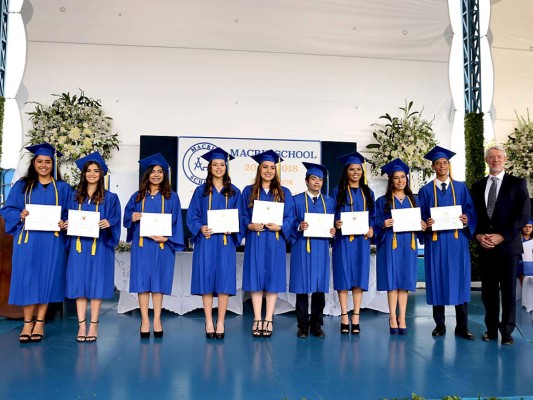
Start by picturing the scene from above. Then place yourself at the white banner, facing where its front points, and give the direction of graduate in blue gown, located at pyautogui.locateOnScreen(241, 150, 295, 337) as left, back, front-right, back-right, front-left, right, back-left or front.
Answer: front

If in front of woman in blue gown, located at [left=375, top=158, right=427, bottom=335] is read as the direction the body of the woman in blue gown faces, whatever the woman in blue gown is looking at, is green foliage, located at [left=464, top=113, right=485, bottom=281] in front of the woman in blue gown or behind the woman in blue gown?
behind

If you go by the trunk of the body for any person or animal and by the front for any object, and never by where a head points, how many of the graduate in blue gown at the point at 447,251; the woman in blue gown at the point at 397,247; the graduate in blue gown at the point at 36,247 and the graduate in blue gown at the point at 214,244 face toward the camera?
4

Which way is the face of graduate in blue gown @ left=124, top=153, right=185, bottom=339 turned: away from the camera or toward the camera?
toward the camera

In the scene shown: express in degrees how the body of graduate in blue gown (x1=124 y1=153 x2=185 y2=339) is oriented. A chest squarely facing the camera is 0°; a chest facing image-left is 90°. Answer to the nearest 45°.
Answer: approximately 0°

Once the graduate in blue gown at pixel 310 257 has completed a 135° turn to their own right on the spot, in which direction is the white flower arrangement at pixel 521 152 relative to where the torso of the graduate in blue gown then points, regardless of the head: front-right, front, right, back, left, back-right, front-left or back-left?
right

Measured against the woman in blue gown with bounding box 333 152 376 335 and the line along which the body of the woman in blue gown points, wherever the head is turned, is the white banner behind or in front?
behind

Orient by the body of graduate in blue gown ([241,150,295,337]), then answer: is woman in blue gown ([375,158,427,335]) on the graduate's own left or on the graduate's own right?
on the graduate's own left

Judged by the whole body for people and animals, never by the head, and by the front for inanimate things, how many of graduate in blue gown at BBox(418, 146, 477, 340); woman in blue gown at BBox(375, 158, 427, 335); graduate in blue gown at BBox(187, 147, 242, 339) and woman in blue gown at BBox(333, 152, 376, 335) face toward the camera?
4

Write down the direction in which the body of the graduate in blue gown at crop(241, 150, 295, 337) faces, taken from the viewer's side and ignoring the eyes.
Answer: toward the camera

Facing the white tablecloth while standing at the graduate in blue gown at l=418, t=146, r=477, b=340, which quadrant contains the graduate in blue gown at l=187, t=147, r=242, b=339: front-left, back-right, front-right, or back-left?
front-left

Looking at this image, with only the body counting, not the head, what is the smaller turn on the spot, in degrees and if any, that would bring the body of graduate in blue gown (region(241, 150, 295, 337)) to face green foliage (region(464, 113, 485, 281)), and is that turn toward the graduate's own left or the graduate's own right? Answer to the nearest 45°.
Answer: approximately 135° to the graduate's own left

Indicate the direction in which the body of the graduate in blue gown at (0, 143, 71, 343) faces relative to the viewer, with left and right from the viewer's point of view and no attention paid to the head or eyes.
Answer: facing the viewer

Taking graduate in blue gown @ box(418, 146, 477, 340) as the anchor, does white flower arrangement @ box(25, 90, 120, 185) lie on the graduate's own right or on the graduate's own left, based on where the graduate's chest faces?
on the graduate's own right

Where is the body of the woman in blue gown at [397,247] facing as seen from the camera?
toward the camera
